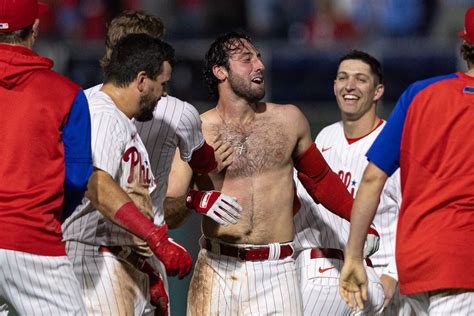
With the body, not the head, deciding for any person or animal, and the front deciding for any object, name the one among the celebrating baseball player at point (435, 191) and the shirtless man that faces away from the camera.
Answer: the celebrating baseball player

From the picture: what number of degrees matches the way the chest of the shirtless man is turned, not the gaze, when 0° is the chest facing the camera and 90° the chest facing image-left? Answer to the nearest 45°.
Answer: approximately 0°

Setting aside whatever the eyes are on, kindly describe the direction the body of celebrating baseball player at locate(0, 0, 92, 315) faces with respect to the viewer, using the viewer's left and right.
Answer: facing away from the viewer and to the right of the viewer

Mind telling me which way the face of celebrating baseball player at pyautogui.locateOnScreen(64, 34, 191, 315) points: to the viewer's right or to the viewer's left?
to the viewer's right

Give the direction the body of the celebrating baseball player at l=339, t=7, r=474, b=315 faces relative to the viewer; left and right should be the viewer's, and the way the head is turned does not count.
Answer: facing away from the viewer

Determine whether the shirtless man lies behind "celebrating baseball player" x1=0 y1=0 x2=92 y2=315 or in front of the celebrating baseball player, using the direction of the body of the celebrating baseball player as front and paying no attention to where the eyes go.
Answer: in front

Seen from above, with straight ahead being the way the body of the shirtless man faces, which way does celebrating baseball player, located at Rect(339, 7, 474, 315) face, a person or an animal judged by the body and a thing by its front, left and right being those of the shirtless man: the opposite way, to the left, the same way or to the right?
the opposite way

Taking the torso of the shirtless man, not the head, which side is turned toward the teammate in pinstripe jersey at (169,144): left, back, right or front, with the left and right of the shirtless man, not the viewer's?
right

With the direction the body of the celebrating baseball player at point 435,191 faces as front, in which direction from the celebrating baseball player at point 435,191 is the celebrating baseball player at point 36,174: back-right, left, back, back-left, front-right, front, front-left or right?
left

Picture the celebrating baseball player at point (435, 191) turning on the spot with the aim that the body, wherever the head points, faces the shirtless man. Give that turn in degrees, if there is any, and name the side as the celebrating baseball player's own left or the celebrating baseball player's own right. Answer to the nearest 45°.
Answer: approximately 45° to the celebrating baseball player's own left

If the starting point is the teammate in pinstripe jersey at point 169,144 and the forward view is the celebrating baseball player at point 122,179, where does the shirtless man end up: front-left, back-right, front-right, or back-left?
back-left
